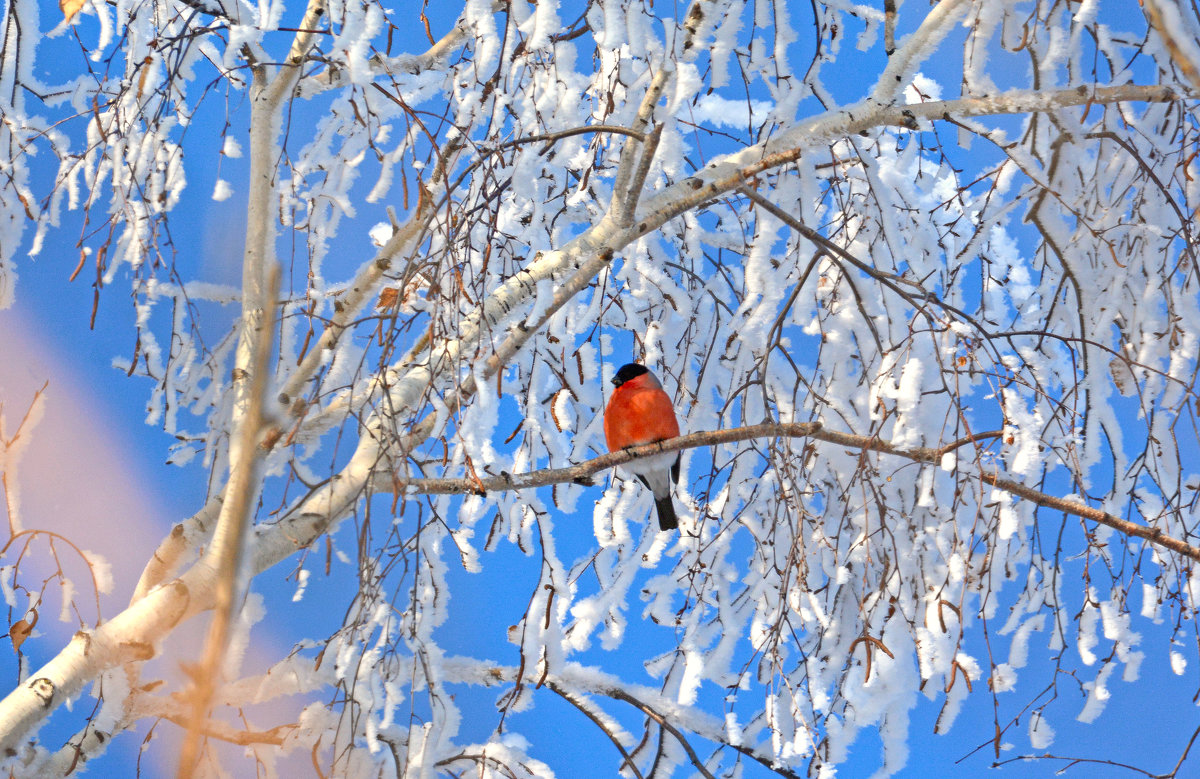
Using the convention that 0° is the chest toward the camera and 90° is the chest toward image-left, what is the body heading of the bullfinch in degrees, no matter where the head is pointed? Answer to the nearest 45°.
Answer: approximately 45°
